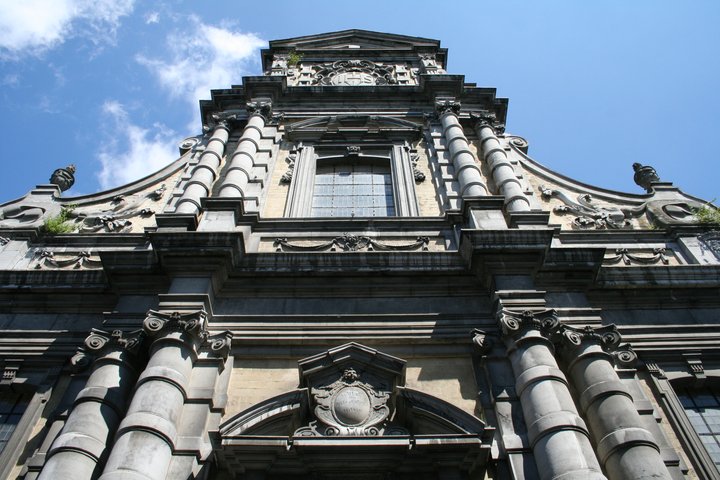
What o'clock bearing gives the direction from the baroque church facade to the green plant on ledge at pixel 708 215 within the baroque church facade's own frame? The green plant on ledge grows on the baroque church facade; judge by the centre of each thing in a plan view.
The green plant on ledge is roughly at 9 o'clock from the baroque church facade.

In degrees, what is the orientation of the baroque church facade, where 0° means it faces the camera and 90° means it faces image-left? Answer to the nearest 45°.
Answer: approximately 0°
